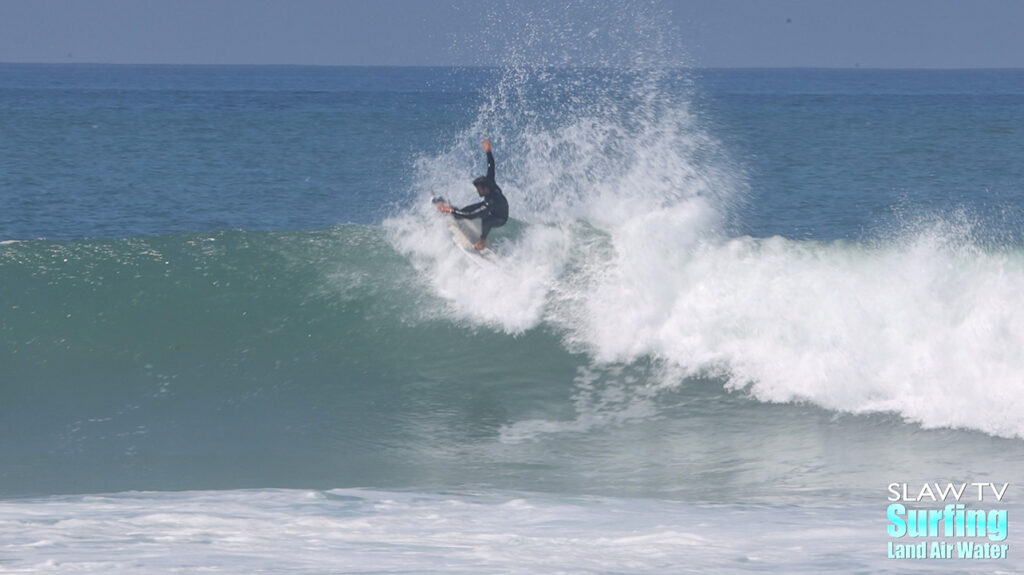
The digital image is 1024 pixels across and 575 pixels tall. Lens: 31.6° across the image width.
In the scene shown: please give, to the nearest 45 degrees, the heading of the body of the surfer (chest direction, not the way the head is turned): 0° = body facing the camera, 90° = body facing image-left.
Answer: approximately 90°
